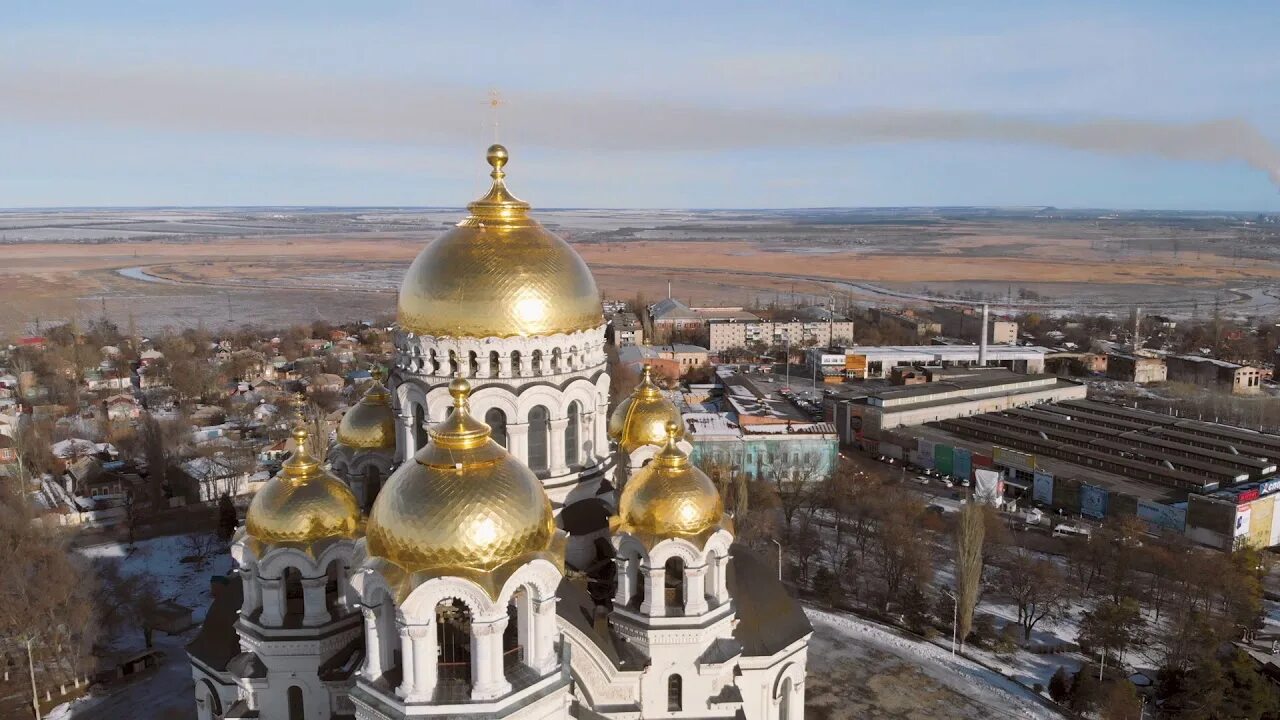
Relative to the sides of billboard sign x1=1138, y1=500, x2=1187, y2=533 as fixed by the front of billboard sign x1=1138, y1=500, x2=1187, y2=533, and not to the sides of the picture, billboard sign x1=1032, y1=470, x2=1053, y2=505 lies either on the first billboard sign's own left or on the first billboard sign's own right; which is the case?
on the first billboard sign's own right

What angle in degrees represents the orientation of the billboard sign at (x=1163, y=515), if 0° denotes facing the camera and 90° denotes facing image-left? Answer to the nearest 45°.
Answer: approximately 45°

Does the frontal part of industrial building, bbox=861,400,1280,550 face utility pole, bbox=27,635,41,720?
yes

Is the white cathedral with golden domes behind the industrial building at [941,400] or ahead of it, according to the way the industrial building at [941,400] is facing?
ahead

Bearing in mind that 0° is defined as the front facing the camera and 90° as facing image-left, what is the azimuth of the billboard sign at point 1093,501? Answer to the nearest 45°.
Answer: approximately 45°

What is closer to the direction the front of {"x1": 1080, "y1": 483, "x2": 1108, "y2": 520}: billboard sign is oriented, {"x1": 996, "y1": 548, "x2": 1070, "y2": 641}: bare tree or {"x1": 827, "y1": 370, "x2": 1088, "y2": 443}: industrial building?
the bare tree

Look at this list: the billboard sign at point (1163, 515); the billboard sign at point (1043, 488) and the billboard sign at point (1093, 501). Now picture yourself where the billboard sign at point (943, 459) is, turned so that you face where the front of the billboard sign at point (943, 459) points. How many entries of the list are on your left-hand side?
3
